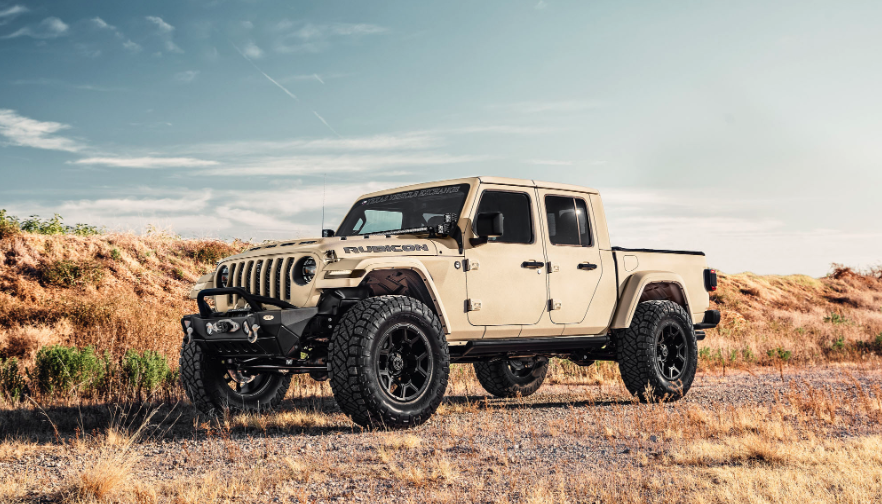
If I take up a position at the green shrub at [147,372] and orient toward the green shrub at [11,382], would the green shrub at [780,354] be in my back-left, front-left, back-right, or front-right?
back-right

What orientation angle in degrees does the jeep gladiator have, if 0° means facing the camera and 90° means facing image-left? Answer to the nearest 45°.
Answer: approximately 45°

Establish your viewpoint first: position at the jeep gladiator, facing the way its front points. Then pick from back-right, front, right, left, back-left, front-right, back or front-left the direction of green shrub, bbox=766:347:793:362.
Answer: back

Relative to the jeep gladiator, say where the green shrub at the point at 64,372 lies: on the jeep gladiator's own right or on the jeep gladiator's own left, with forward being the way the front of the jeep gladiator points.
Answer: on the jeep gladiator's own right

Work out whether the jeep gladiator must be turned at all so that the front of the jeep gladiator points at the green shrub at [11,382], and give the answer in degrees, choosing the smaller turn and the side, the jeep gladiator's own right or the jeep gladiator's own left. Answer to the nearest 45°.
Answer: approximately 45° to the jeep gladiator's own right

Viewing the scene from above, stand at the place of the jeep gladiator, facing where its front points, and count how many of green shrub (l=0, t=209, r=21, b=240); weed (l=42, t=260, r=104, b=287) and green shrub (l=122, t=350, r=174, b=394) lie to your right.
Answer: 3

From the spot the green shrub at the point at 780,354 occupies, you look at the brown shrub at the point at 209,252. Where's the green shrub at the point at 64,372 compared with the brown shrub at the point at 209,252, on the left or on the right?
left

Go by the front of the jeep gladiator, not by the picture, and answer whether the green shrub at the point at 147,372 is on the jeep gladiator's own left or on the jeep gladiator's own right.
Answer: on the jeep gladiator's own right

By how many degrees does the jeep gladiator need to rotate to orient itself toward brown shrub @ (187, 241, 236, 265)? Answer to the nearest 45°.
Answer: approximately 90° to its right

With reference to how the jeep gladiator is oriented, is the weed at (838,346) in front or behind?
behind

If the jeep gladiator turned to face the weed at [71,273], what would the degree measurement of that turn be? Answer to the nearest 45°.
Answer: approximately 90° to its right
